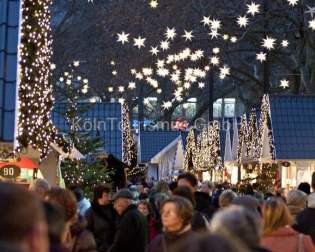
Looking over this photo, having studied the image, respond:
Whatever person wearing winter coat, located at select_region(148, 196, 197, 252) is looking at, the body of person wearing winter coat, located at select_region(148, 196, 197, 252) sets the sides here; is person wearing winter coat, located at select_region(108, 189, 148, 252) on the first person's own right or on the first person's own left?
on the first person's own right

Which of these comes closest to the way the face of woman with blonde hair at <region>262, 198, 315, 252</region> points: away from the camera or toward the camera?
away from the camera

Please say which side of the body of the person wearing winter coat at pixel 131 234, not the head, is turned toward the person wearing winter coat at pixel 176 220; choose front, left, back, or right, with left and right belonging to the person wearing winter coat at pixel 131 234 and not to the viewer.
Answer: left

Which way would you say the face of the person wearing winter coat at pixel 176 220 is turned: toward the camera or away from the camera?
toward the camera

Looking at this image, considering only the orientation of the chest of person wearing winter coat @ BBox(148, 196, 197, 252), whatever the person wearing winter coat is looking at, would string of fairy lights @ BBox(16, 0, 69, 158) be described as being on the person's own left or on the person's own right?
on the person's own right

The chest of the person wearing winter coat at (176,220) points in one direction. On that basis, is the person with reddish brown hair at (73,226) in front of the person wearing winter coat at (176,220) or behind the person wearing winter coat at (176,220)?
in front

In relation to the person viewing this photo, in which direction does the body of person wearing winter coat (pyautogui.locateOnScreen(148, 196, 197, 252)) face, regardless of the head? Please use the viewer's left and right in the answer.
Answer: facing the viewer and to the left of the viewer
